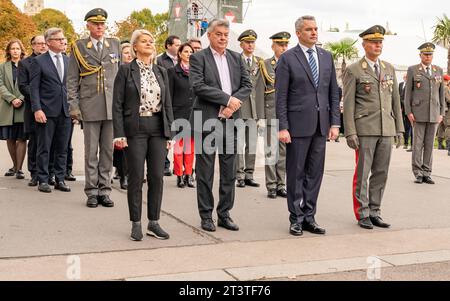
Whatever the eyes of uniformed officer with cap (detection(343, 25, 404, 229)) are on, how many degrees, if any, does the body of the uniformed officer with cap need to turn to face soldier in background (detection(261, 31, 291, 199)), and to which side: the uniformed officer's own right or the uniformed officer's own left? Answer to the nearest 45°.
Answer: approximately 180°

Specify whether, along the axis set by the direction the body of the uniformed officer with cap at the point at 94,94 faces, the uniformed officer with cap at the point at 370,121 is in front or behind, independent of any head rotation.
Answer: in front

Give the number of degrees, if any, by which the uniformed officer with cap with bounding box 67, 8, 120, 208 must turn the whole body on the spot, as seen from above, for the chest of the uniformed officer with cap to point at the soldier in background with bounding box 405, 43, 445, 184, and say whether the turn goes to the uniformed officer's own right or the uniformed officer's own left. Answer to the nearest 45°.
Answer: approximately 45° to the uniformed officer's own left

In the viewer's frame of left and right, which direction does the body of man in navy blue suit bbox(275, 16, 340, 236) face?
facing the viewer and to the right of the viewer

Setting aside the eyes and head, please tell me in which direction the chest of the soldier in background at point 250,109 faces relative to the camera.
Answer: toward the camera

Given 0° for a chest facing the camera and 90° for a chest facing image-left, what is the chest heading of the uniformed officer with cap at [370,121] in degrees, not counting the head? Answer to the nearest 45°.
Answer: approximately 315°

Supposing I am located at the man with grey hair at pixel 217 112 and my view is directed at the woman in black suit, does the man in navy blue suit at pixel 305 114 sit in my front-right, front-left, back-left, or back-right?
back-left

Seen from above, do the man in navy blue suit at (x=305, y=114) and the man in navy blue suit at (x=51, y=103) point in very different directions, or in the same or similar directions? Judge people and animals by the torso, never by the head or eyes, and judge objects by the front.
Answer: same or similar directions

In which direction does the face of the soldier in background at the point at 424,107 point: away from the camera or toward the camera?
toward the camera

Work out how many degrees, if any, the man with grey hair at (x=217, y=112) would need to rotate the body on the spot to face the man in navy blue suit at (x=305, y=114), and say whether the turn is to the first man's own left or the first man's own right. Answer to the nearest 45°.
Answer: approximately 45° to the first man's own left

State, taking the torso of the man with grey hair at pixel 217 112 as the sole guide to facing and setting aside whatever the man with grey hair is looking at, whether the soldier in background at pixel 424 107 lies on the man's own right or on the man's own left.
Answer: on the man's own left
